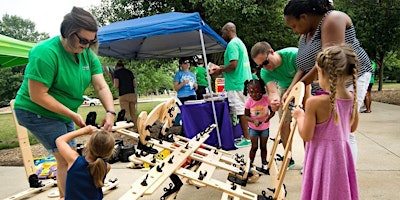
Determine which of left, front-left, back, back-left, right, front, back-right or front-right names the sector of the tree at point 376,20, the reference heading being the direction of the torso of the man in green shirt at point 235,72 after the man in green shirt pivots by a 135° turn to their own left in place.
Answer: left

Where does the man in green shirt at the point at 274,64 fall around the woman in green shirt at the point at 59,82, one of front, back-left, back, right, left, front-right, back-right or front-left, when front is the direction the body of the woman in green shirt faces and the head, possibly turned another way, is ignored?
front-left

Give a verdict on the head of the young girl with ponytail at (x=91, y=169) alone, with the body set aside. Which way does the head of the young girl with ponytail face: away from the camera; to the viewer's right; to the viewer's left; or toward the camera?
away from the camera

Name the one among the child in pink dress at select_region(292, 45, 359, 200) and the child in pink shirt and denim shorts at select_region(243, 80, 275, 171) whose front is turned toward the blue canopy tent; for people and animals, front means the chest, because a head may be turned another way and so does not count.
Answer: the child in pink dress at select_region(292, 45, 359, 200)

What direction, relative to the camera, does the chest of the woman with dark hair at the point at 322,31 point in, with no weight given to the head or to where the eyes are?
to the viewer's left

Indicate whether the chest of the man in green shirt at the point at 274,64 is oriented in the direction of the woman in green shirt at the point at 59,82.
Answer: yes

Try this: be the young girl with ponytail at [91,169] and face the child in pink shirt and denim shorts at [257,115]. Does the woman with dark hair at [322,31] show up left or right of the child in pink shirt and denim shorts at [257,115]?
right

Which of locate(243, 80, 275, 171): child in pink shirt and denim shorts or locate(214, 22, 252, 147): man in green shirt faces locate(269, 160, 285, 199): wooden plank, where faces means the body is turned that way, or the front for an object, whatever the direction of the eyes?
the child in pink shirt and denim shorts
